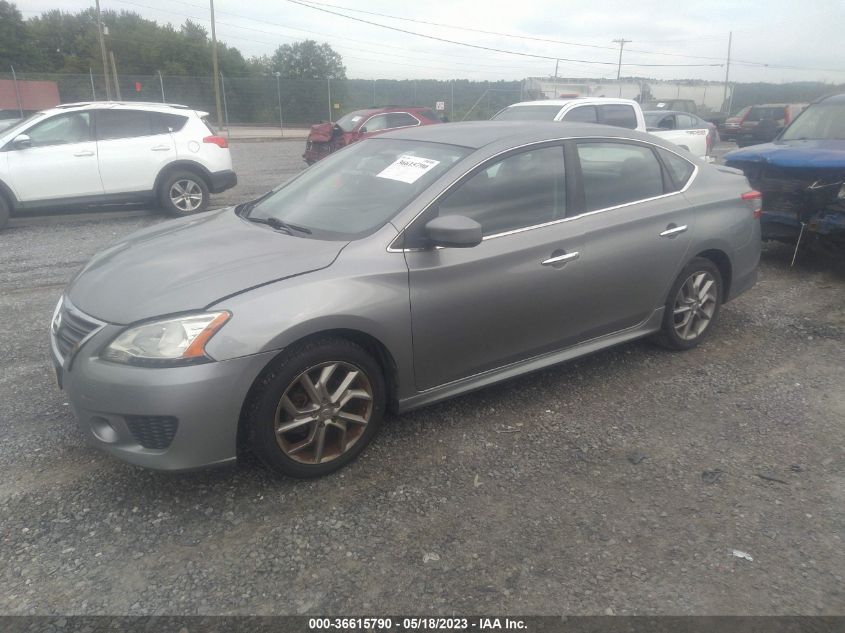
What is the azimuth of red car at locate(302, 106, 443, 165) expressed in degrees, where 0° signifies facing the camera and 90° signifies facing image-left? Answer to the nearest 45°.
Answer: approximately 45°

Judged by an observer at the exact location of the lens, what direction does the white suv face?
facing to the left of the viewer

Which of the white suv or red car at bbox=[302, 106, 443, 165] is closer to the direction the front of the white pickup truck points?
the white suv

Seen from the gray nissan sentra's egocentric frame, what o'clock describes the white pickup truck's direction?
The white pickup truck is roughly at 5 o'clock from the gray nissan sentra.

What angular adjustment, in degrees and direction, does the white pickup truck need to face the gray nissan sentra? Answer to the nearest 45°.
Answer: approximately 45° to its left

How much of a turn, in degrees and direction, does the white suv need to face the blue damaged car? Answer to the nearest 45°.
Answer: approximately 135° to its left

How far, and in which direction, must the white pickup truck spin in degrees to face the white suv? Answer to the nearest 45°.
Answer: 0° — it already faces it

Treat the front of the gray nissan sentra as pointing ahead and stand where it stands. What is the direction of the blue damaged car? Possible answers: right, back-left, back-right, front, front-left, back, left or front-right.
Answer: back
